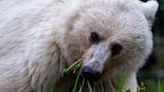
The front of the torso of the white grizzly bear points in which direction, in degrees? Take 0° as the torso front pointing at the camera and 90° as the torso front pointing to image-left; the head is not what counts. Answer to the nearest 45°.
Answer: approximately 315°
